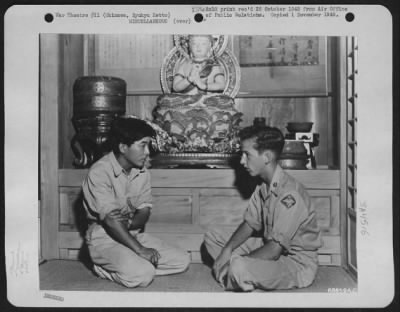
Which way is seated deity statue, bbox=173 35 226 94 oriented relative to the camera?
toward the camera

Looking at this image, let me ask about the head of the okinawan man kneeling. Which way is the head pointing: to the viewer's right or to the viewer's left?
to the viewer's right

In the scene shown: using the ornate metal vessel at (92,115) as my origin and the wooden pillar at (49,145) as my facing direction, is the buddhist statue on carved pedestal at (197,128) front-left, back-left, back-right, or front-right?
back-left

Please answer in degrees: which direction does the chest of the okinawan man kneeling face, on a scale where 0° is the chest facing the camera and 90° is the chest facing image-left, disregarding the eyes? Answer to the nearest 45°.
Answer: approximately 315°

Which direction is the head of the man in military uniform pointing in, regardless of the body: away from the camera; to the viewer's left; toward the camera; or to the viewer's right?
to the viewer's left
